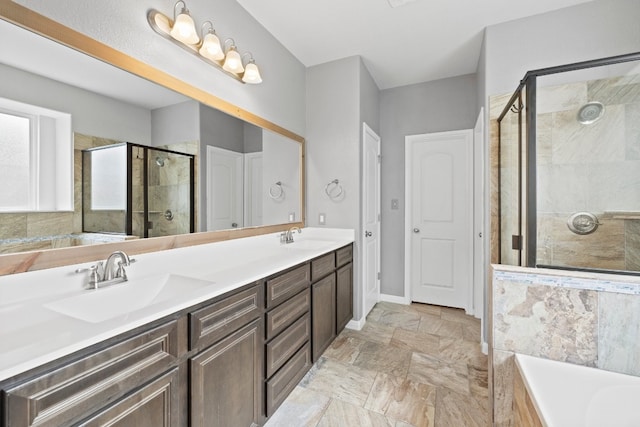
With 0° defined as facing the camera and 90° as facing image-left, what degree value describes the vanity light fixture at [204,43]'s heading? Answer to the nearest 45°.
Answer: approximately 315°

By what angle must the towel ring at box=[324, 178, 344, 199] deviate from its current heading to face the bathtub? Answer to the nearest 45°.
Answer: approximately 45° to its left

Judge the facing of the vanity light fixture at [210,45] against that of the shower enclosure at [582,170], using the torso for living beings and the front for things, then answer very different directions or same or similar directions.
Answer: very different directions

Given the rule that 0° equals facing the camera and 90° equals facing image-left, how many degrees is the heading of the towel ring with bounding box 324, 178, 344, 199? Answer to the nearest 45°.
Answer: approximately 0°

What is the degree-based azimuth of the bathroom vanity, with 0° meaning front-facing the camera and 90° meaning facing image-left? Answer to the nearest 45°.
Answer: approximately 315°

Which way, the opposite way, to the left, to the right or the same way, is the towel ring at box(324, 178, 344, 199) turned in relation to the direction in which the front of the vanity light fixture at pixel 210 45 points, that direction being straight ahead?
to the right
